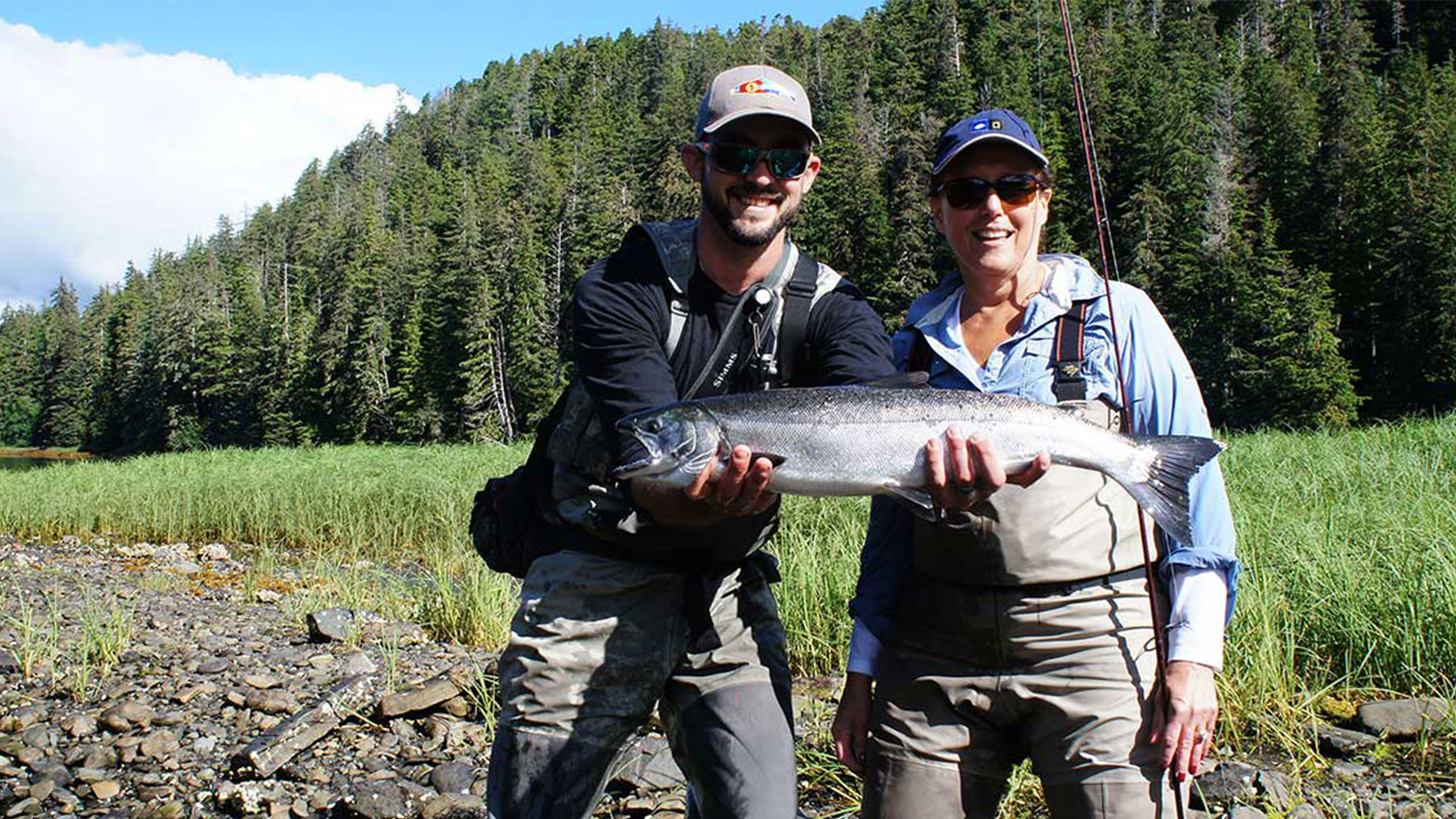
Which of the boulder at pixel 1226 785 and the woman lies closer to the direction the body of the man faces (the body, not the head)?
the woman

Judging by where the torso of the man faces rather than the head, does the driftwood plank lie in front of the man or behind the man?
behind

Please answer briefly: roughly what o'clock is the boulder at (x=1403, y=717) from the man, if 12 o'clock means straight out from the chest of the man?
The boulder is roughly at 8 o'clock from the man.

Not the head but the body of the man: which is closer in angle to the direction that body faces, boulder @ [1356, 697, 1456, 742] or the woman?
the woman

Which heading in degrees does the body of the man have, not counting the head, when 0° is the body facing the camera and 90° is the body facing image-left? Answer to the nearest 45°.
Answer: approximately 0°

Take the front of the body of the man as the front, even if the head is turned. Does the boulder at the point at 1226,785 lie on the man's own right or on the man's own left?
on the man's own left
